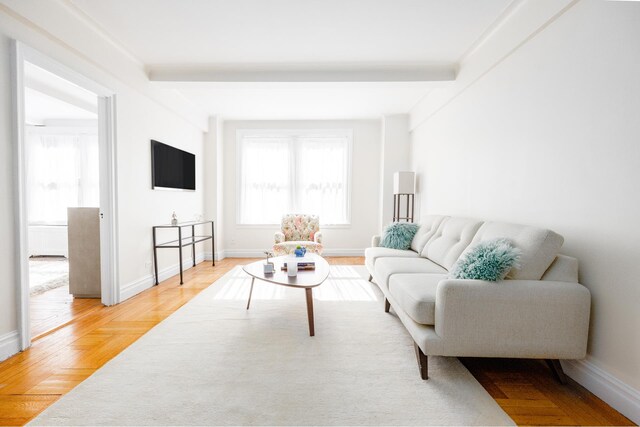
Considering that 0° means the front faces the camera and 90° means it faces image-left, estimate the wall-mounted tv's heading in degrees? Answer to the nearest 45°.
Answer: approximately 315°

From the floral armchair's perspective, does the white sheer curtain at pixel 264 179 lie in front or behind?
behind

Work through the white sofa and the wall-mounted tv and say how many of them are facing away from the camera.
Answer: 0

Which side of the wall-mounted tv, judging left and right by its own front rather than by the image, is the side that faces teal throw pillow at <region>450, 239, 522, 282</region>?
front

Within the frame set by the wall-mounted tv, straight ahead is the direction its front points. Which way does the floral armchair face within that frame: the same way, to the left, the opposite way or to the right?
to the right

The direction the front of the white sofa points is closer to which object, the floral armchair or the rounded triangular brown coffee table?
the rounded triangular brown coffee table

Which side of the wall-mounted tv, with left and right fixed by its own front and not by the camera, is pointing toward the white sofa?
front

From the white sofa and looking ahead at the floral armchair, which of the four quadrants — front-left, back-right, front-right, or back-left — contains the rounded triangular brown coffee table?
front-left

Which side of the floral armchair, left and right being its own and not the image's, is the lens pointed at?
front

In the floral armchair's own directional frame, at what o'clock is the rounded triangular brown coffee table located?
The rounded triangular brown coffee table is roughly at 12 o'clock from the floral armchair.

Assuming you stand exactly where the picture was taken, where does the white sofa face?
facing the viewer and to the left of the viewer

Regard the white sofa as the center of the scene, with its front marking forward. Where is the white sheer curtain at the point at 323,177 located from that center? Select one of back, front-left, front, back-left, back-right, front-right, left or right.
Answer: right

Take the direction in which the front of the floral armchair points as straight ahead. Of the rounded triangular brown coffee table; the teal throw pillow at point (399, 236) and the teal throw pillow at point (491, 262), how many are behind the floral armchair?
0

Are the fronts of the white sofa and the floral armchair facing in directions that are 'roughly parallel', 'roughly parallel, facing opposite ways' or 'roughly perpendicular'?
roughly perpendicular

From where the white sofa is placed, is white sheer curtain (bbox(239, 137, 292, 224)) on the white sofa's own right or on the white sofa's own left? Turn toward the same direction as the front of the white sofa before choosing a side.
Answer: on the white sofa's own right

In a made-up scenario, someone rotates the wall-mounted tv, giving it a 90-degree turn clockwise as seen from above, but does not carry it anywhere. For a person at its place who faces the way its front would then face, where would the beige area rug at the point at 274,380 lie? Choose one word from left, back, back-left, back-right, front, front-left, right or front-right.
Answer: front-left

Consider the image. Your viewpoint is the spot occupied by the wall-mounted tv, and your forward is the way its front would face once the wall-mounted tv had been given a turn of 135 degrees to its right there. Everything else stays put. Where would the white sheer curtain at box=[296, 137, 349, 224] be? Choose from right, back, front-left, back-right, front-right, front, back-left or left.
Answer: back

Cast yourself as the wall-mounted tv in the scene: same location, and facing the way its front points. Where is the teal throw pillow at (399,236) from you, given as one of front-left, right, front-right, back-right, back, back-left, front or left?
front

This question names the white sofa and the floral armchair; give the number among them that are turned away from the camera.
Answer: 0

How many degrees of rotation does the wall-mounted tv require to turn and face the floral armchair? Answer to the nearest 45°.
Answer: approximately 45° to its left

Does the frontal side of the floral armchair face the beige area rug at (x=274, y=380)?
yes
